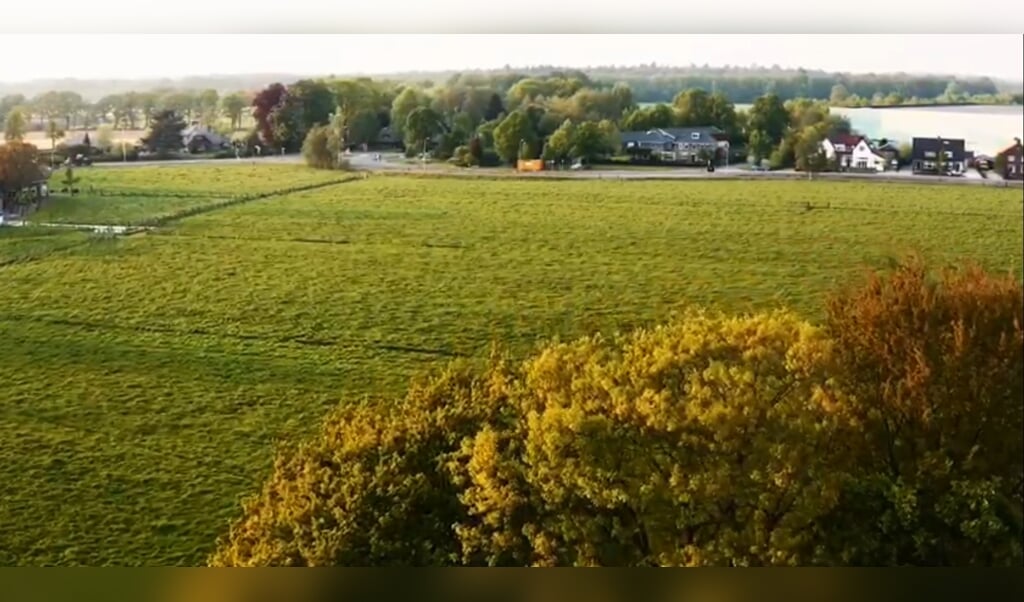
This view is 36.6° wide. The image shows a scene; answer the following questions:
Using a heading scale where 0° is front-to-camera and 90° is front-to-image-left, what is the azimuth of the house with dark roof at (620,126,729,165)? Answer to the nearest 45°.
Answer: approximately 0°

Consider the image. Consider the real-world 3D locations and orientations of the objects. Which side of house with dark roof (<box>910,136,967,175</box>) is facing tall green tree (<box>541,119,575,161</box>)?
right
